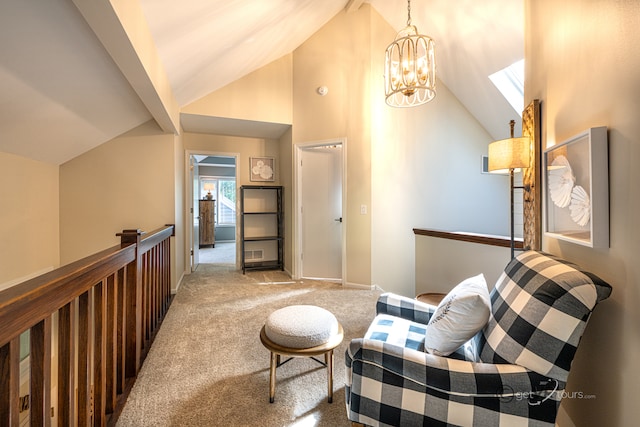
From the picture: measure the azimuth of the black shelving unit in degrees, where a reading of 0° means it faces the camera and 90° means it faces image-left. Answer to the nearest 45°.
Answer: approximately 0°

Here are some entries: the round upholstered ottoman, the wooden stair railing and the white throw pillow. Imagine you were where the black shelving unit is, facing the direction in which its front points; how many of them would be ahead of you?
3

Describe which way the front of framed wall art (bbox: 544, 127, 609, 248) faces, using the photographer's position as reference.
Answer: facing the viewer and to the left of the viewer

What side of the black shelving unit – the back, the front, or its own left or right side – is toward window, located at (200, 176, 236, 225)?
back

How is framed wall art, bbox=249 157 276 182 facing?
toward the camera

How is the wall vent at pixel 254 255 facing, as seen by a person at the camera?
facing the viewer

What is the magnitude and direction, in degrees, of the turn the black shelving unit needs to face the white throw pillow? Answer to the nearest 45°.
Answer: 0° — it already faces it

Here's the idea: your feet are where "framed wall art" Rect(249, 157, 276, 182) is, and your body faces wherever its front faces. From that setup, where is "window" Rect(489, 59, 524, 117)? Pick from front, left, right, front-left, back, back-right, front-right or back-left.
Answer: front-left

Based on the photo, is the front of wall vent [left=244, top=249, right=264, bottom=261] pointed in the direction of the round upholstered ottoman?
yes

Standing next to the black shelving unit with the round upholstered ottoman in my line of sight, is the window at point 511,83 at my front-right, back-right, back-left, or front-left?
front-left

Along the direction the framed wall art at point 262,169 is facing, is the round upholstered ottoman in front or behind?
in front

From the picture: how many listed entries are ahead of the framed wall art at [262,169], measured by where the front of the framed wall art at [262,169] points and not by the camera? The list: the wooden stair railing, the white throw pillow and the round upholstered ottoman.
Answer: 3

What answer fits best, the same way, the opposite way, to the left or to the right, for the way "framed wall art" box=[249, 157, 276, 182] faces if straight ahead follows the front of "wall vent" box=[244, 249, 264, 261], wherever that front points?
the same way

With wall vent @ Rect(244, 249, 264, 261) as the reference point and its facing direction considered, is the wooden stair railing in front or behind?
in front

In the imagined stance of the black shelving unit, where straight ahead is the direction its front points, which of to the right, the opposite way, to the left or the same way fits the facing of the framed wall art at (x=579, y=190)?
to the right

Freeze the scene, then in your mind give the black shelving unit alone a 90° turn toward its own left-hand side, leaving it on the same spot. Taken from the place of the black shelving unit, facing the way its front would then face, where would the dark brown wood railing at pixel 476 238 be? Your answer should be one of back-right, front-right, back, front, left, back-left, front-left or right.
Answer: front-right

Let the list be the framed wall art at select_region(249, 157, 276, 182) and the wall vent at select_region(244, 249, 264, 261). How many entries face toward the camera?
2

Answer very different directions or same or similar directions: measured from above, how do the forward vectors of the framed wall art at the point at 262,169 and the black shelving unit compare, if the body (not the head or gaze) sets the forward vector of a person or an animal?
same or similar directions

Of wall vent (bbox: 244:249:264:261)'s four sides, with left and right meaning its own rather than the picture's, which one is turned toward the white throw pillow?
front
